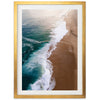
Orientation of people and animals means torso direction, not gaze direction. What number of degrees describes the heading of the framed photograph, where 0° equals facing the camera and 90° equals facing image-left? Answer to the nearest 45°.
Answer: approximately 0°
